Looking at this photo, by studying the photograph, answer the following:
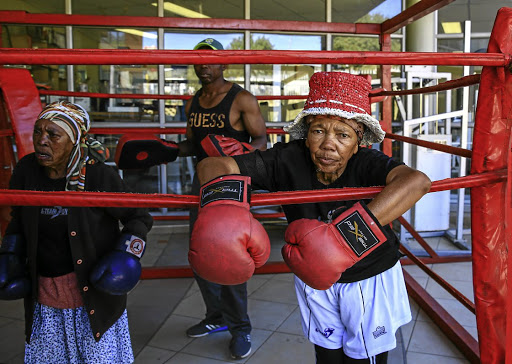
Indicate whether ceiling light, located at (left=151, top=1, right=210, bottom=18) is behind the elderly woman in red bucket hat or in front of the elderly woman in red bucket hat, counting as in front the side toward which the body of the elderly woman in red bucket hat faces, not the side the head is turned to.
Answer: behind

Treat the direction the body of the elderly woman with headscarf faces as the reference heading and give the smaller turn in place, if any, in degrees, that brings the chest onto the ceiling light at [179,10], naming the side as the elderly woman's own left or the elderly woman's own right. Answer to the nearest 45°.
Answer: approximately 135° to the elderly woman's own right

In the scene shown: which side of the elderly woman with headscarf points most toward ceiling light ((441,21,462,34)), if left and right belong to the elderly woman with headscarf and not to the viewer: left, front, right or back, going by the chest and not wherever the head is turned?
back

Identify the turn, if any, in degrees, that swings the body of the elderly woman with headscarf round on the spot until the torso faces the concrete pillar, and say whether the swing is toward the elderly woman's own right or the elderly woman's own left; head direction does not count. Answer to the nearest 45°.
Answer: approximately 180°

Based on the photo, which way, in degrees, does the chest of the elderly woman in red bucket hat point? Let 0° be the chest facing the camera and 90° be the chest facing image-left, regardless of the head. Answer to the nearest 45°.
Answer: approximately 0°

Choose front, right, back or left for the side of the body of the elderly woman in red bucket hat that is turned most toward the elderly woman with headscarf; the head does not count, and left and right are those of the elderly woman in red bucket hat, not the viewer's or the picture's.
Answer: right

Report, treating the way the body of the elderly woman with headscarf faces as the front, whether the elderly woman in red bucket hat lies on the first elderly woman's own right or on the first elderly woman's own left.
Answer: on the first elderly woman's own left
